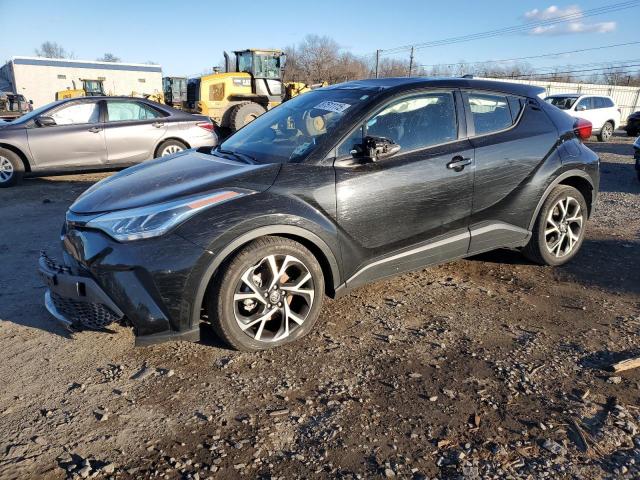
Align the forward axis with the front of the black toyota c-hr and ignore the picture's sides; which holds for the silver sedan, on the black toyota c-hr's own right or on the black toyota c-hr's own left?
on the black toyota c-hr's own right

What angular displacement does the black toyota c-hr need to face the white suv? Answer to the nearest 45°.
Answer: approximately 180°

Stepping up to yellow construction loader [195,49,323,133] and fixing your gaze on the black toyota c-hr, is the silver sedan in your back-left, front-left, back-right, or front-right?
front-right

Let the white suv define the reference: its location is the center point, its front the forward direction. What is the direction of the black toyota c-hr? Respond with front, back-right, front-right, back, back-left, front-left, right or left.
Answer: front-left

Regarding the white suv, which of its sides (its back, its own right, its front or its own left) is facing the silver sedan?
front

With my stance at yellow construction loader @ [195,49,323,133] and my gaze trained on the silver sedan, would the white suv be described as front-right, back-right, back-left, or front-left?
back-left

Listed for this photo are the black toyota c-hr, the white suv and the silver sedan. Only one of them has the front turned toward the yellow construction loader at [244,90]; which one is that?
the white suv

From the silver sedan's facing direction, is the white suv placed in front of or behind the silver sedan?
behind

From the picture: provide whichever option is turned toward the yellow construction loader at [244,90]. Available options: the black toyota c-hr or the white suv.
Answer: the white suv

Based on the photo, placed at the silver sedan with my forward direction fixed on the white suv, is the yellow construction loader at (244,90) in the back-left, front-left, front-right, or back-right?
front-left

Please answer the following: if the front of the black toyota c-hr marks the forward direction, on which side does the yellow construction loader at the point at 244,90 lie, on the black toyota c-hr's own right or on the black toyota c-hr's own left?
on the black toyota c-hr's own right

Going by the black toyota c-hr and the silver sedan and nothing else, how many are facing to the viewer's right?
0

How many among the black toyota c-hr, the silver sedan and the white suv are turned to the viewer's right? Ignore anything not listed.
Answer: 0

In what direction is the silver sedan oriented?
to the viewer's left

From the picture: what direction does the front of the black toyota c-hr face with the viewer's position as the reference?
facing the viewer and to the left of the viewer
